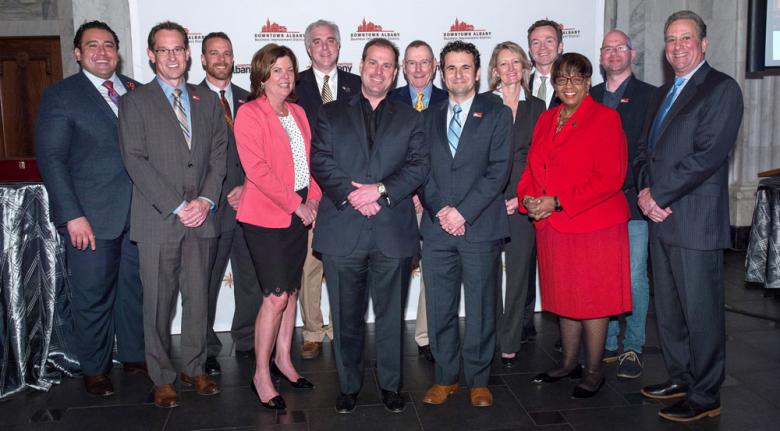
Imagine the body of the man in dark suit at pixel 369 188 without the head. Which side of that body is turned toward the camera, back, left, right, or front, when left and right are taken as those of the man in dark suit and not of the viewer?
front

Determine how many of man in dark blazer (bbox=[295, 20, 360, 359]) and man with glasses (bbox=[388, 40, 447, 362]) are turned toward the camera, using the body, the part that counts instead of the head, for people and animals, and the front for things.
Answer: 2

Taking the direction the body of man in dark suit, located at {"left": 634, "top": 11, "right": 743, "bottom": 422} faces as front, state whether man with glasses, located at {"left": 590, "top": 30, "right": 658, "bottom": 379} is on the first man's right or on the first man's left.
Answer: on the first man's right

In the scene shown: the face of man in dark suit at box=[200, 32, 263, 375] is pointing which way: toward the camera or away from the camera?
toward the camera

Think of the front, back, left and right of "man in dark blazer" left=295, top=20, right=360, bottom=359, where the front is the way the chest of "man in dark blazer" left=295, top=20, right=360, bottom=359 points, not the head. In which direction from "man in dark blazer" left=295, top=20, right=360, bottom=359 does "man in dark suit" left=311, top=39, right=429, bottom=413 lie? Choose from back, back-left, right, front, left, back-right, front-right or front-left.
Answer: front

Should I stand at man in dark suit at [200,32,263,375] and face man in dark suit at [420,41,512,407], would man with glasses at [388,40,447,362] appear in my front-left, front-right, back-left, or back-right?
front-left

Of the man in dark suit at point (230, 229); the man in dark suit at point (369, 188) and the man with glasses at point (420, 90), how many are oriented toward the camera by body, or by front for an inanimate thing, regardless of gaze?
3

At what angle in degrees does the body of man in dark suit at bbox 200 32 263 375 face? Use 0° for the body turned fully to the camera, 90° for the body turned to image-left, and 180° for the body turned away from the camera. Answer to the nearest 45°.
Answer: approximately 0°

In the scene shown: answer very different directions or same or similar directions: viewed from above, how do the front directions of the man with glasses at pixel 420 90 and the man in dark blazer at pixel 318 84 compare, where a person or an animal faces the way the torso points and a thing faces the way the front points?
same or similar directions

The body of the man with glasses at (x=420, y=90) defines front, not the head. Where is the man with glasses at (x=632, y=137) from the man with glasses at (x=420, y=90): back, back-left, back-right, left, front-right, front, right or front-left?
left

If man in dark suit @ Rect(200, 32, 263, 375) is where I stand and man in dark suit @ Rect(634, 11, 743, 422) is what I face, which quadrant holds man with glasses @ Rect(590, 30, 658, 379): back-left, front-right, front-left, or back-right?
front-left

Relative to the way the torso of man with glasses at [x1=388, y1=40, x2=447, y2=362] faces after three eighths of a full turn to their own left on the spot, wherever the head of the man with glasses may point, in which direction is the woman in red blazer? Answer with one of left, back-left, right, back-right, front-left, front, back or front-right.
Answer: right

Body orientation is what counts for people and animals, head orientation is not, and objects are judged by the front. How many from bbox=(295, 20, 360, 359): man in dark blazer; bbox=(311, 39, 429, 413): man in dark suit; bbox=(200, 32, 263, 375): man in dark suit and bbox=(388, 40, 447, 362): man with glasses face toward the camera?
4

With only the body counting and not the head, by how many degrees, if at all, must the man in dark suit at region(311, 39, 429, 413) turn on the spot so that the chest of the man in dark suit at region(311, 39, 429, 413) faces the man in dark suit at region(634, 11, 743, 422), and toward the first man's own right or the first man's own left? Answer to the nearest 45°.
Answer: approximately 90° to the first man's own left

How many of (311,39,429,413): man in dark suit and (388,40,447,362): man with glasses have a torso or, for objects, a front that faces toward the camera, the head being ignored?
2

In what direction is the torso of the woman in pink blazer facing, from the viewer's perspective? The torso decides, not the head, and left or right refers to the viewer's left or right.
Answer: facing the viewer and to the right of the viewer

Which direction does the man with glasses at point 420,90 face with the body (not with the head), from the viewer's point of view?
toward the camera
